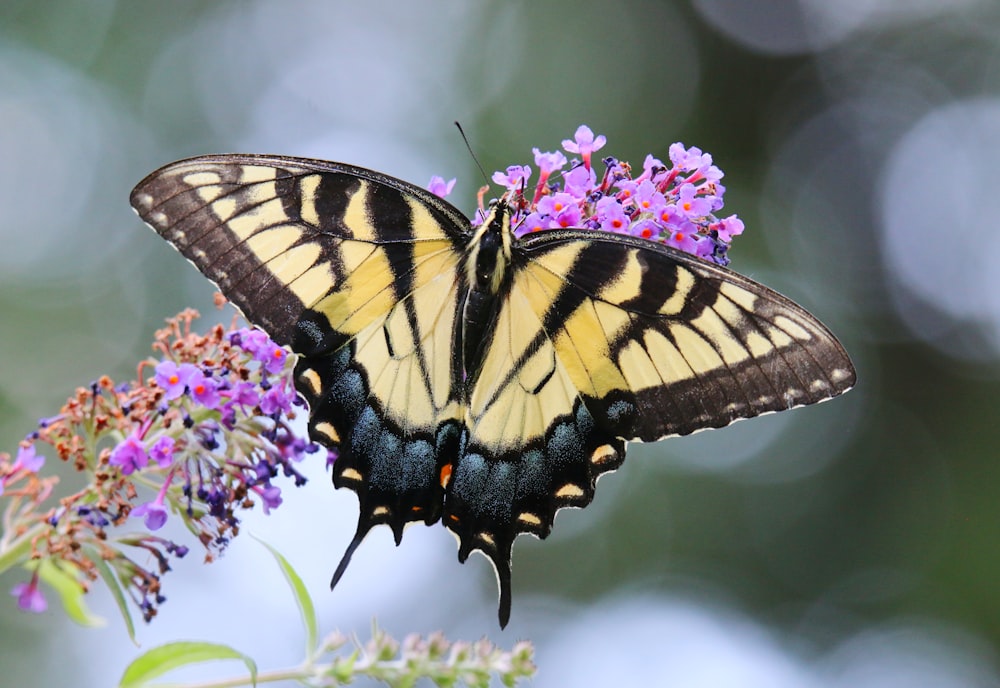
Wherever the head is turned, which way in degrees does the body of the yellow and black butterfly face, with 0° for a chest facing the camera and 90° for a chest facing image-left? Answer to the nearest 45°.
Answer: approximately 180°
